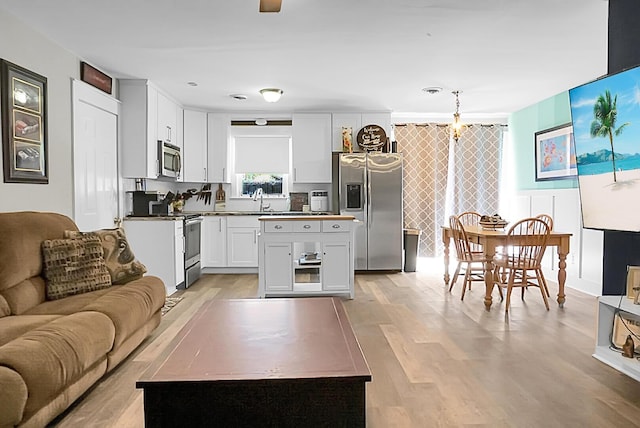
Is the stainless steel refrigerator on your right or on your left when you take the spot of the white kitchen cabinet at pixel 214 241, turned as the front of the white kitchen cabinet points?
on your left

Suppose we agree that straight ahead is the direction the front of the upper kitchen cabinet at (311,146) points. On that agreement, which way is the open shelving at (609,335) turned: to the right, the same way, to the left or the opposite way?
to the right

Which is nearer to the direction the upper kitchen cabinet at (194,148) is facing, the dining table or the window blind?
the dining table

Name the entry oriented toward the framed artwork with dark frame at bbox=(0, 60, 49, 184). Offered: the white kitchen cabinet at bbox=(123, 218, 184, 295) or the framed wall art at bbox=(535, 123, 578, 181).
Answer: the framed wall art
